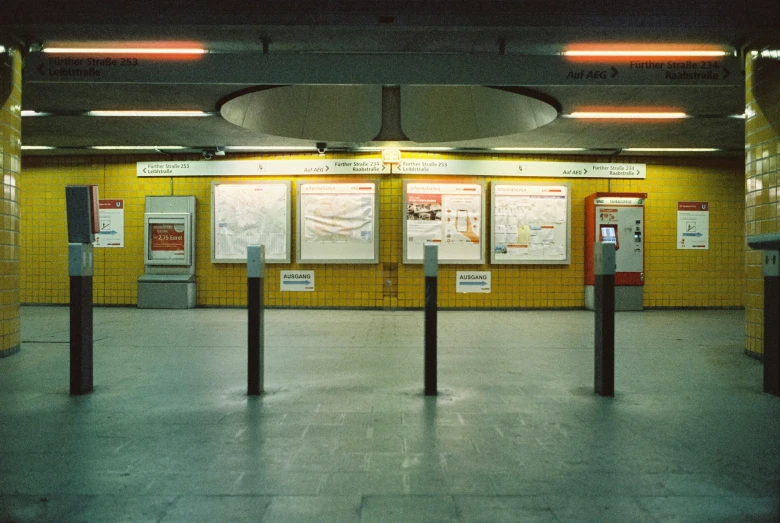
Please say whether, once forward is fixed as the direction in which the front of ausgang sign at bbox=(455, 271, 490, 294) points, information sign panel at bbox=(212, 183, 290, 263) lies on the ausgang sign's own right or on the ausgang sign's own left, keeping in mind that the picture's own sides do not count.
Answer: on the ausgang sign's own right

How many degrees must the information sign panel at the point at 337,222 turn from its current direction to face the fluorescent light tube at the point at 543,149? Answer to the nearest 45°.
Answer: approximately 90° to its left

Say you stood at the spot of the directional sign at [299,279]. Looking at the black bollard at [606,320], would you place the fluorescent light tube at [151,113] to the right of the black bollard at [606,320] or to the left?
right

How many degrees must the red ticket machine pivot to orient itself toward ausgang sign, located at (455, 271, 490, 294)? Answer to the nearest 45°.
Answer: approximately 90° to its right

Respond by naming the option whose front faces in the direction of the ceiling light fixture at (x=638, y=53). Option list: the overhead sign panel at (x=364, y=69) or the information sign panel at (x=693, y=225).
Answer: the information sign panel

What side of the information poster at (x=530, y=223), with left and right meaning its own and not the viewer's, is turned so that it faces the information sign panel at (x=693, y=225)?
left

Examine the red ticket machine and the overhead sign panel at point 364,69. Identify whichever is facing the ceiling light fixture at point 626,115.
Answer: the red ticket machine

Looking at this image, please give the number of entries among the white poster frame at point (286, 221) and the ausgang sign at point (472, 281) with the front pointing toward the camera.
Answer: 2

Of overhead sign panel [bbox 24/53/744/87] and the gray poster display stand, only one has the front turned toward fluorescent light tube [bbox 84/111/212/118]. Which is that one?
the gray poster display stand

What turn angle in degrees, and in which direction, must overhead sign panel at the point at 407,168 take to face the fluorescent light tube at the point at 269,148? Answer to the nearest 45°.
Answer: approximately 90° to its right

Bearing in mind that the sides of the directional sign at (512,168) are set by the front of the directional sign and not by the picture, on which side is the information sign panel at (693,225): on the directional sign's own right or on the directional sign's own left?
on the directional sign's own left

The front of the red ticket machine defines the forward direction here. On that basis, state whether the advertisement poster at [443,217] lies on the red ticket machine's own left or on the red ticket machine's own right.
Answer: on the red ticket machine's own right
